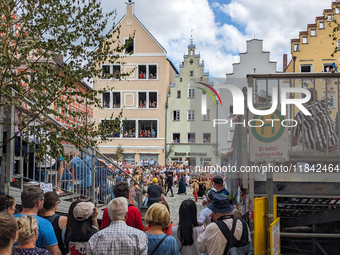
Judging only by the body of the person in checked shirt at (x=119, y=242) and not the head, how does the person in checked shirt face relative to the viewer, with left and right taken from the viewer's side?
facing away from the viewer

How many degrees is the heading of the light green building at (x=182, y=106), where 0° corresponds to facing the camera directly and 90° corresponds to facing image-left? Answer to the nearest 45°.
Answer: approximately 0°

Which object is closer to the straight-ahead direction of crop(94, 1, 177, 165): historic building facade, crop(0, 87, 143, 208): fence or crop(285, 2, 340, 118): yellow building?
the fence

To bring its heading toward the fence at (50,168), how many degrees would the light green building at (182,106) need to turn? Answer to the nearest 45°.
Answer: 0° — it already faces it

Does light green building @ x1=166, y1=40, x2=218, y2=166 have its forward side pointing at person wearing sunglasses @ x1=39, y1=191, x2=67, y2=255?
yes

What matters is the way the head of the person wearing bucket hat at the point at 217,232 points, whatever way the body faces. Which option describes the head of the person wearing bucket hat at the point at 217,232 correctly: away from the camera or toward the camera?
away from the camera

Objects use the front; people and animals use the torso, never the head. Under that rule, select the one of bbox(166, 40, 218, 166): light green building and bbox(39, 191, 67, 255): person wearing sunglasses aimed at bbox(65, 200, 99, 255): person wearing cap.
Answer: the light green building
